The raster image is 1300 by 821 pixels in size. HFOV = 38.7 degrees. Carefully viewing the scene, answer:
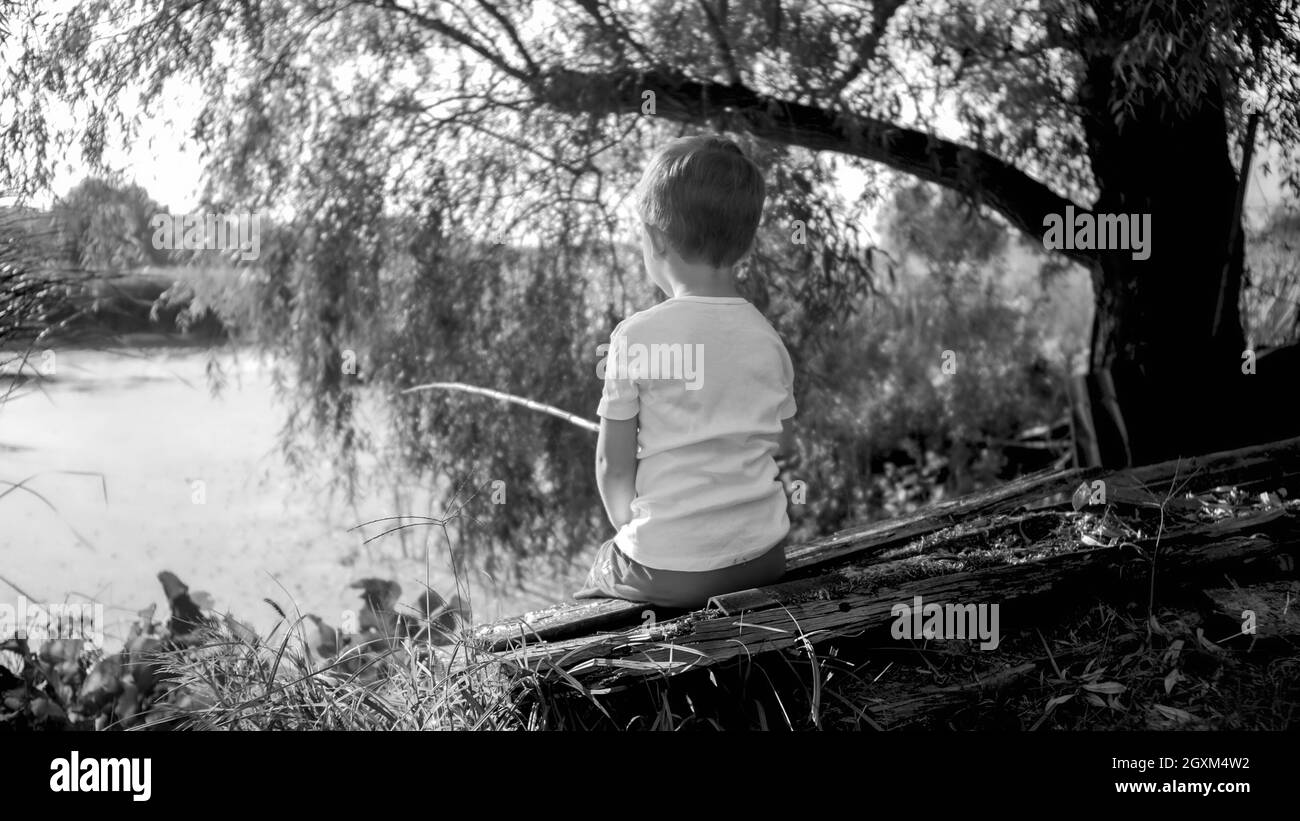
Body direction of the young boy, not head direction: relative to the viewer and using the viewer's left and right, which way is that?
facing away from the viewer and to the left of the viewer

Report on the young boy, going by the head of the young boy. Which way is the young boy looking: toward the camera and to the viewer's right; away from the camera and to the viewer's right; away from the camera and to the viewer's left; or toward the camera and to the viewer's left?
away from the camera and to the viewer's left
